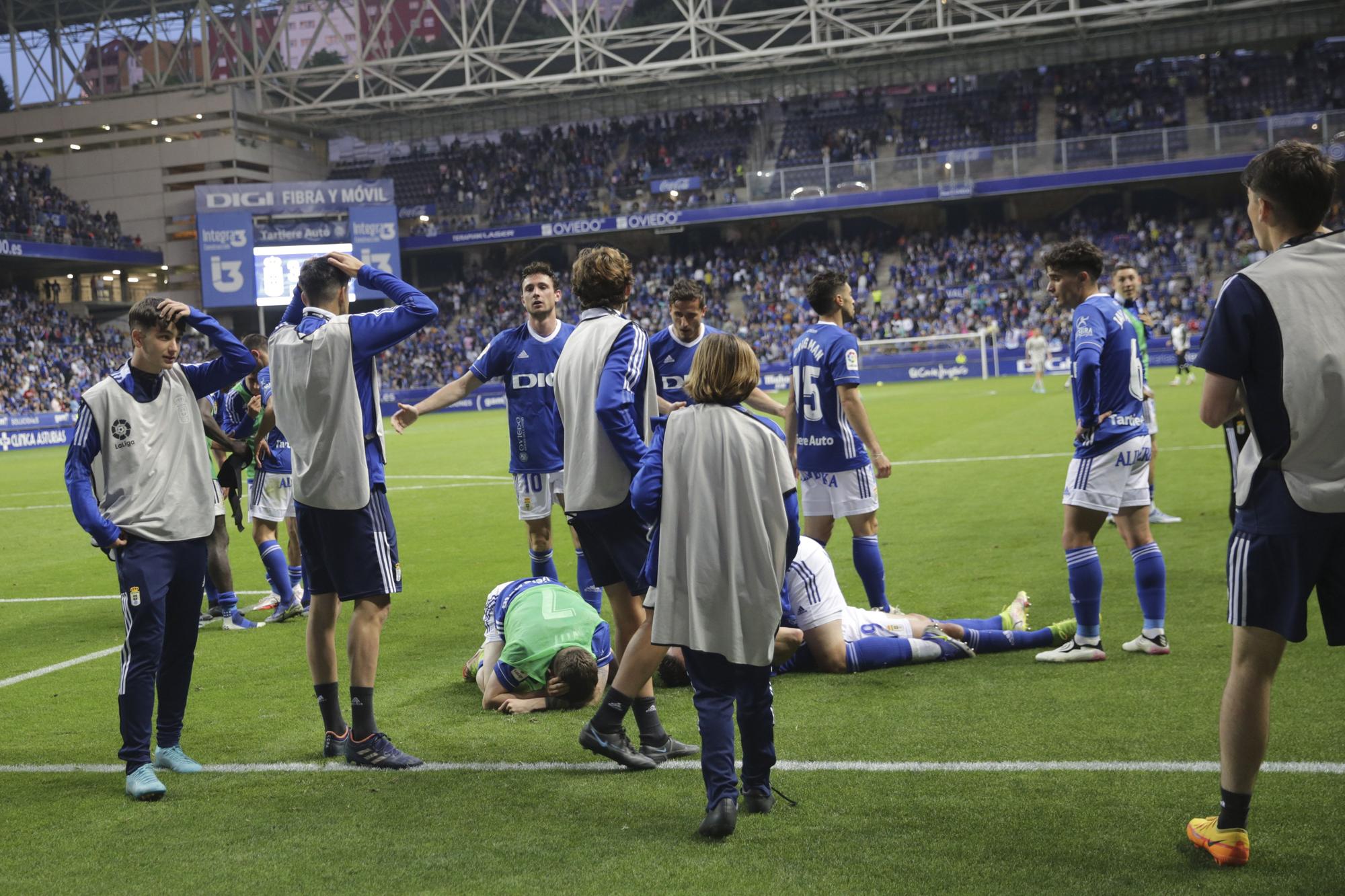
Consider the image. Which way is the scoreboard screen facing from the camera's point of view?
toward the camera

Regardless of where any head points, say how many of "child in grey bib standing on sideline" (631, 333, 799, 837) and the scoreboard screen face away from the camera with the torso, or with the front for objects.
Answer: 1

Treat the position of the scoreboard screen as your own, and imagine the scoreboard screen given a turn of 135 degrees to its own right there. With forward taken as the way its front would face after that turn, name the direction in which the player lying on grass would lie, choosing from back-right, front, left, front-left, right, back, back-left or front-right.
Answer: back-left

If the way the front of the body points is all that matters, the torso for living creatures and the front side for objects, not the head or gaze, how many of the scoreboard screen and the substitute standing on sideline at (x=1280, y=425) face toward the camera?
1

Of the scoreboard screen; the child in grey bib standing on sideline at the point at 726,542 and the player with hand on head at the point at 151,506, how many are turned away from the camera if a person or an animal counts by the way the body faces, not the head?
1

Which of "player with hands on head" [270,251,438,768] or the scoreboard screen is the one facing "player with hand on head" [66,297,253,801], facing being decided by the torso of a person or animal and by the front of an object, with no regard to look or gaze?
the scoreboard screen

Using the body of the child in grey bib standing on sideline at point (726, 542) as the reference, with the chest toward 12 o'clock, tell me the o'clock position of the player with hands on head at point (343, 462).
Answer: The player with hands on head is roughly at 10 o'clock from the child in grey bib standing on sideline.

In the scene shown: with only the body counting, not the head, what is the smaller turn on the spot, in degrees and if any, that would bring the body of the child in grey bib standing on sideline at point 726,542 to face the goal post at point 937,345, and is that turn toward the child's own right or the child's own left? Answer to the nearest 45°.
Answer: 0° — they already face it

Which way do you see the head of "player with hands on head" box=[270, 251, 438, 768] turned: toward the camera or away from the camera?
away from the camera

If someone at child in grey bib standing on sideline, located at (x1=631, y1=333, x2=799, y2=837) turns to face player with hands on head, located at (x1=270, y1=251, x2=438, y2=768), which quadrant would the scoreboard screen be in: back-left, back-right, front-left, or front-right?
front-right

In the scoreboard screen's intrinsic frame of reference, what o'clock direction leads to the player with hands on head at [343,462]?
The player with hands on head is roughly at 12 o'clock from the scoreboard screen.

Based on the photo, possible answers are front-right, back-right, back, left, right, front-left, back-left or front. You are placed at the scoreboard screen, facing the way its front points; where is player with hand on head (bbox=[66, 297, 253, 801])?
front

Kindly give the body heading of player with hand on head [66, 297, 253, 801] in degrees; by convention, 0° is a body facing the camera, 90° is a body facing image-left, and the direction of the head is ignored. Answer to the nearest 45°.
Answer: approximately 315°

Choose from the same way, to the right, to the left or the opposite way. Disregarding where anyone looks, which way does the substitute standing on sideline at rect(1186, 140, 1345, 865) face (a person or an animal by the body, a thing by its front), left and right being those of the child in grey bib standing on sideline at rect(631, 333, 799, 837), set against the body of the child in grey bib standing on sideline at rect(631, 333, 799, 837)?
the same way

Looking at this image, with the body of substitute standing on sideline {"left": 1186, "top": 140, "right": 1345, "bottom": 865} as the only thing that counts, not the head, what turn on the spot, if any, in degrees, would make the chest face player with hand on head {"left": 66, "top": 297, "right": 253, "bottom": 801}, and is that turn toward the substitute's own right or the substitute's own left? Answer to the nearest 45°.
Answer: approximately 45° to the substitute's own left

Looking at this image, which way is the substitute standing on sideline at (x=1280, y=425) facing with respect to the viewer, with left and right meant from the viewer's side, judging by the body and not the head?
facing away from the viewer and to the left of the viewer

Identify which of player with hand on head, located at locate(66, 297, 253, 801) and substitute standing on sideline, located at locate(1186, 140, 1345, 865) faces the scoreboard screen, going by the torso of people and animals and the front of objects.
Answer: the substitute standing on sideline

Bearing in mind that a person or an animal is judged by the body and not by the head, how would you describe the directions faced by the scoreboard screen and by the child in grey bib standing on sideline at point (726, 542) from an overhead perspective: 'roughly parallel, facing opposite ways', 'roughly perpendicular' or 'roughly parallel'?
roughly parallel, facing opposite ways

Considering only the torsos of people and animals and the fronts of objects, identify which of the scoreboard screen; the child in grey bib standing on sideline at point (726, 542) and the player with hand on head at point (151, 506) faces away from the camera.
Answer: the child in grey bib standing on sideline

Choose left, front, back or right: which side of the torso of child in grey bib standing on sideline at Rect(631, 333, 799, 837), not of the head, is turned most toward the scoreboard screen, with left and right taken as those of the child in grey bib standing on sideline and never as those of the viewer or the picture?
front

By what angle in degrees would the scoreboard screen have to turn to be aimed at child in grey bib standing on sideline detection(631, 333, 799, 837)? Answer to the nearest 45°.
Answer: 0° — it already faces them

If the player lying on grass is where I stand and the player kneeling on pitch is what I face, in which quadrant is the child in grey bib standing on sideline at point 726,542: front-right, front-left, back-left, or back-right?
front-left

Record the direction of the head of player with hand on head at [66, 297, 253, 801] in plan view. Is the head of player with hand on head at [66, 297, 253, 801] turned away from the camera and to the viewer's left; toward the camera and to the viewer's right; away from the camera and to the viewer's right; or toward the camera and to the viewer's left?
toward the camera and to the viewer's right
